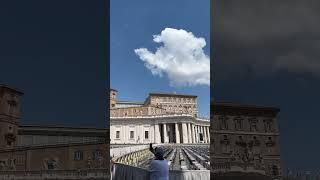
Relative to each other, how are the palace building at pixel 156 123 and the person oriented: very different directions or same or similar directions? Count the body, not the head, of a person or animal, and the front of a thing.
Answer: very different directions

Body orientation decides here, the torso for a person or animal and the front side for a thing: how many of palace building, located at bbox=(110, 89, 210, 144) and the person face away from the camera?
1

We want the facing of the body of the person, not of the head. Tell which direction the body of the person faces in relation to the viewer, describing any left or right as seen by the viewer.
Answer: facing away from the viewer

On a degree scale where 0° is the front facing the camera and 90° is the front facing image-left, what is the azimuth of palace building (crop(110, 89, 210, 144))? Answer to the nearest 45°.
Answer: approximately 0°

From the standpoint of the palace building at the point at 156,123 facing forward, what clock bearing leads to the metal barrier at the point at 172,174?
The metal barrier is roughly at 12 o'clock from the palace building.

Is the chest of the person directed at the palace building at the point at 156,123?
yes
